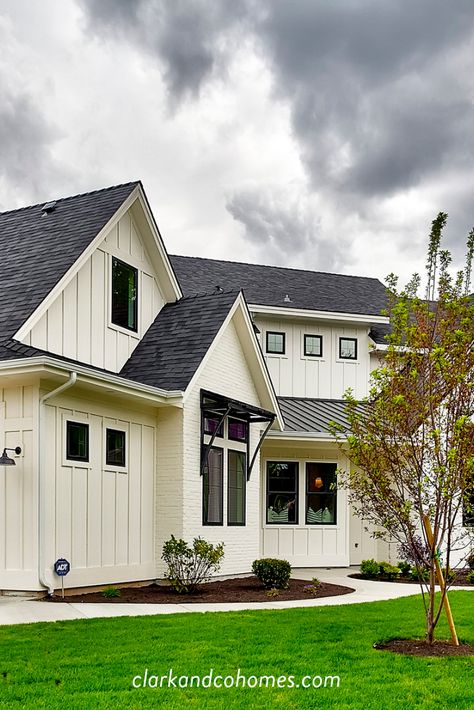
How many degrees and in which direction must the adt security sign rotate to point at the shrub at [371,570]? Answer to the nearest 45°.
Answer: approximately 135° to its left

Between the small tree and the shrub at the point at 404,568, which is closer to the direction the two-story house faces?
the small tree

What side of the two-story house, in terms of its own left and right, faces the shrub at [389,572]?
left

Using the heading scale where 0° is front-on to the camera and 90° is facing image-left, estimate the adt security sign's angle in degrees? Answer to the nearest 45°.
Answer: approximately 0°

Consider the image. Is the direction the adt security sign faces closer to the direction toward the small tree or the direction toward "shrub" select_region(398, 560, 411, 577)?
the small tree

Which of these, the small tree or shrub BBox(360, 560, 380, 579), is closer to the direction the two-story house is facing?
the small tree

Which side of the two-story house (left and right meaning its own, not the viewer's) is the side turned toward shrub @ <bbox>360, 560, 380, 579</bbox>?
left

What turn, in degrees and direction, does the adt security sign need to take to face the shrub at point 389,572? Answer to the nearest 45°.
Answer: approximately 135° to its left
